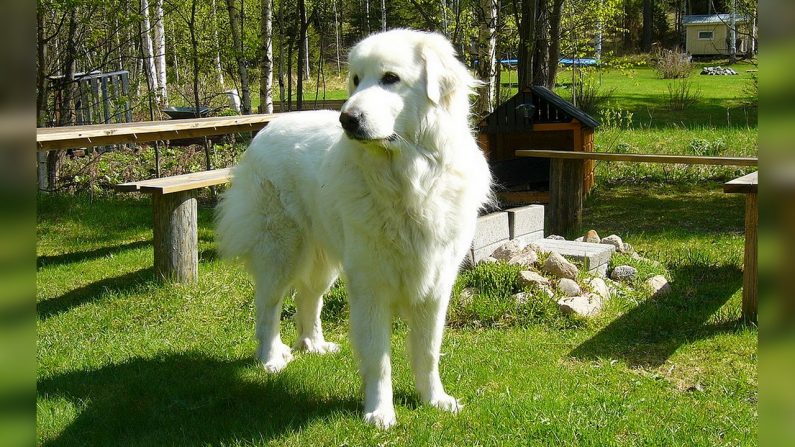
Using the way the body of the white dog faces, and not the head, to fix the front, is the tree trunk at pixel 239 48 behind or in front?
behind

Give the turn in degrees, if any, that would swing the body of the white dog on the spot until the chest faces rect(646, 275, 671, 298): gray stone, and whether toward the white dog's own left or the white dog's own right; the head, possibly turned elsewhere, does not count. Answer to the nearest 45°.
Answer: approximately 90° to the white dog's own left

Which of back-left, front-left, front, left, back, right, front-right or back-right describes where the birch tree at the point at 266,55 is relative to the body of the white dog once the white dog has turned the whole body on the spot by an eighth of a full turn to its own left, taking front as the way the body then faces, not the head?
left

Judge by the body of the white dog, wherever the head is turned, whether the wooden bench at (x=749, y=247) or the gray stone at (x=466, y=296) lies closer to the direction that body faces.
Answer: the wooden bench

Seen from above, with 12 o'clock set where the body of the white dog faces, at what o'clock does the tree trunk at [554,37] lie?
The tree trunk is roughly at 8 o'clock from the white dog.

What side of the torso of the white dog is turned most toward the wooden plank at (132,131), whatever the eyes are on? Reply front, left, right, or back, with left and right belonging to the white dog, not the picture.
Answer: back

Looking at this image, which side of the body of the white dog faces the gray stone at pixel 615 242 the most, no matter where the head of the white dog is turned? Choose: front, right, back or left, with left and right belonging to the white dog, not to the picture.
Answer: left

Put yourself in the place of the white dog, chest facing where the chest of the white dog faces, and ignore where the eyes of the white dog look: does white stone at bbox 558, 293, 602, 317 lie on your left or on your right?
on your left

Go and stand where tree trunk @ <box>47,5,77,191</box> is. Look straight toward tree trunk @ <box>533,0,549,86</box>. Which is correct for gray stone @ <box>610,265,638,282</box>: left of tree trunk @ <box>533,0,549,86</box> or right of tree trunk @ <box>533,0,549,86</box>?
right

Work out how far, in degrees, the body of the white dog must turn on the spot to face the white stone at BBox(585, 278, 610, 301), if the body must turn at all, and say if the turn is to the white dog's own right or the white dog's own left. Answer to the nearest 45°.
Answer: approximately 90° to the white dog's own left

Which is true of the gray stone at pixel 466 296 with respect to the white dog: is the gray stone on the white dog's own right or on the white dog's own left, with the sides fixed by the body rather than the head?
on the white dog's own left

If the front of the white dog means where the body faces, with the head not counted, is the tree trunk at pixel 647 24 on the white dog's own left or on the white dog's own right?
on the white dog's own left
